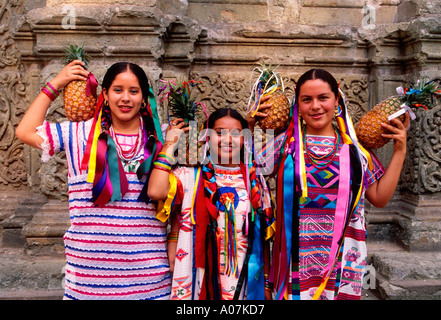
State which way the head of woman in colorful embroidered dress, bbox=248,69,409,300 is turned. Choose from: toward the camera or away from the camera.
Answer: toward the camera

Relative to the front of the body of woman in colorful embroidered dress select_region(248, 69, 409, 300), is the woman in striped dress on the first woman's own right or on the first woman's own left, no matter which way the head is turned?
on the first woman's own right

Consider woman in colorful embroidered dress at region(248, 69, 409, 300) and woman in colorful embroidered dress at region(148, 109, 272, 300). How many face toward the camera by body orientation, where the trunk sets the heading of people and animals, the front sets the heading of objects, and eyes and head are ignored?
2

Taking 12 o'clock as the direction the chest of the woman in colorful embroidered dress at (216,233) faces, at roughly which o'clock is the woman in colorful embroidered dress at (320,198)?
the woman in colorful embroidered dress at (320,198) is roughly at 9 o'clock from the woman in colorful embroidered dress at (216,233).

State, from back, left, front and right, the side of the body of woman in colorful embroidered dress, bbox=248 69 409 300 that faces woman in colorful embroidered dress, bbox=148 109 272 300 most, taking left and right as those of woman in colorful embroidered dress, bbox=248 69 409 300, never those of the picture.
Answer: right

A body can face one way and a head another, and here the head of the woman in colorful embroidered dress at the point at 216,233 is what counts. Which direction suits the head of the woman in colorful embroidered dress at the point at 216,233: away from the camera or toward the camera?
toward the camera

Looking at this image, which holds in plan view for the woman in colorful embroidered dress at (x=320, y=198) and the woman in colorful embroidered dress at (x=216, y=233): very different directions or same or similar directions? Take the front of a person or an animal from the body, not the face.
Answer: same or similar directions

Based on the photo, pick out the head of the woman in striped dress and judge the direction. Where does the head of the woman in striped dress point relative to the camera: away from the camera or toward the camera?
toward the camera

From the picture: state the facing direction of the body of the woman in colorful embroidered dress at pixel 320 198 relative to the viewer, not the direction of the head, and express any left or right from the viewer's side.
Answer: facing the viewer

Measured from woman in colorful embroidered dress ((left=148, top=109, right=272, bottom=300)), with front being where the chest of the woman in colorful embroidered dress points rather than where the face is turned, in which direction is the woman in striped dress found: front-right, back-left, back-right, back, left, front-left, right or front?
right
